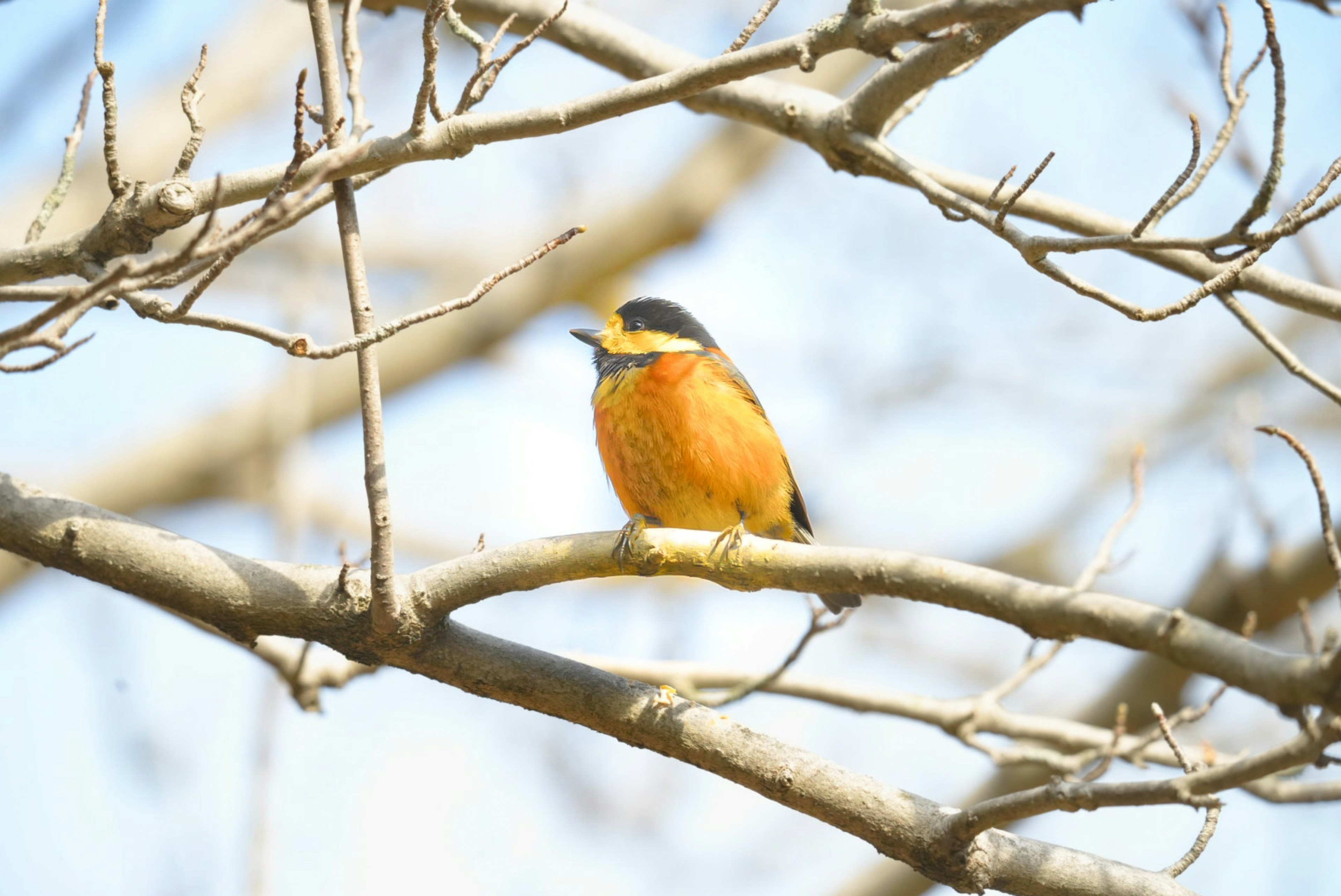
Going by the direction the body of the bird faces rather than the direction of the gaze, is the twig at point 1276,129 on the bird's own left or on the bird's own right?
on the bird's own left

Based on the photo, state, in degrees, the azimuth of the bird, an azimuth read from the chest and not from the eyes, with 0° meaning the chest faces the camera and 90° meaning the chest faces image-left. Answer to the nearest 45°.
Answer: approximately 45°

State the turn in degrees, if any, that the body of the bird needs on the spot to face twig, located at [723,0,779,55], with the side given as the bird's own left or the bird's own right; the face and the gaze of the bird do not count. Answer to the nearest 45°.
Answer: approximately 45° to the bird's own left
